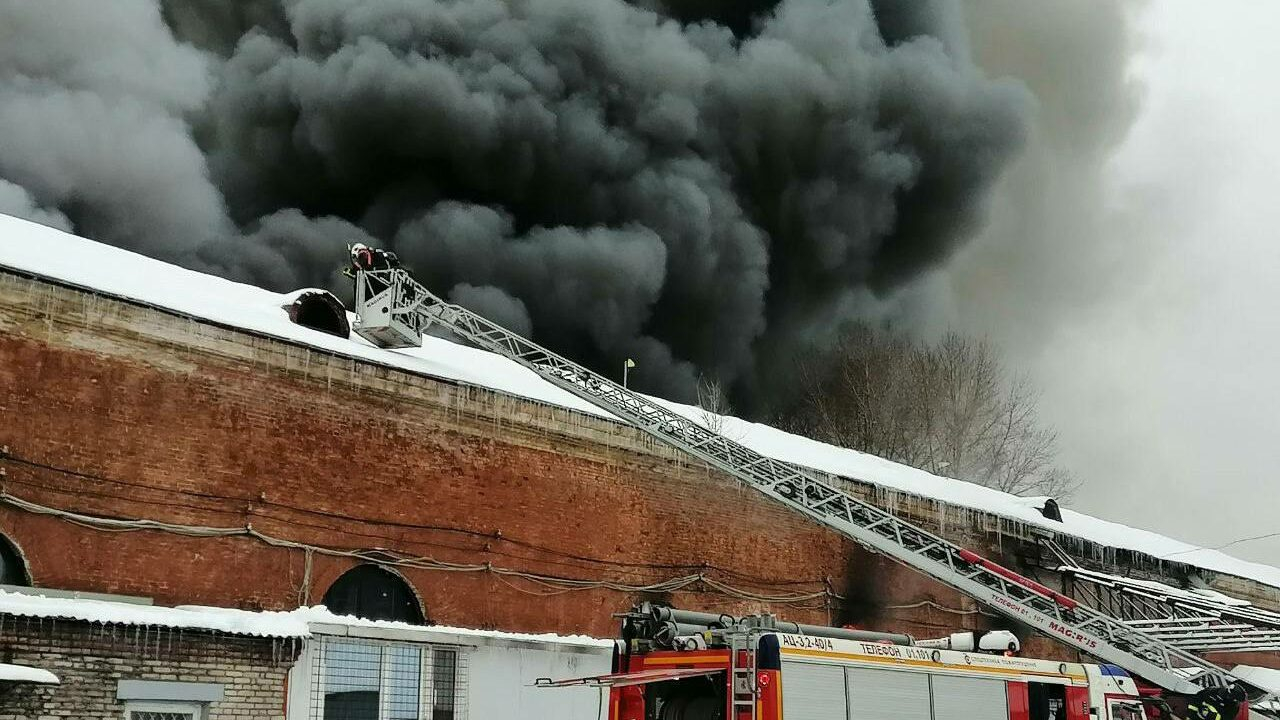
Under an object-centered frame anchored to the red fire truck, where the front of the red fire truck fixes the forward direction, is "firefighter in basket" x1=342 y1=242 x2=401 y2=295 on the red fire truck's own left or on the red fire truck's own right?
on the red fire truck's own left

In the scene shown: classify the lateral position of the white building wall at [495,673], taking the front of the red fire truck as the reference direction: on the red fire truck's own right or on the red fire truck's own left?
on the red fire truck's own left

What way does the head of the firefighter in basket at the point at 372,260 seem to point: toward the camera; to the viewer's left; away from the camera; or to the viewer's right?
away from the camera
